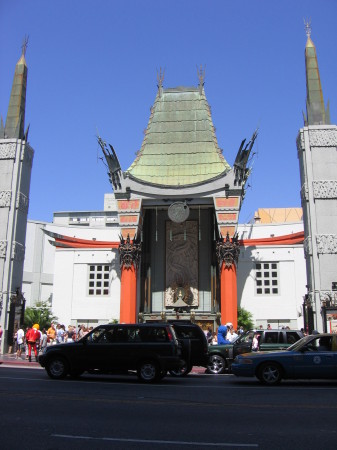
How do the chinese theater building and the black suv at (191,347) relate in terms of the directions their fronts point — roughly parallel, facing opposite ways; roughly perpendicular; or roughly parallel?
roughly perpendicular

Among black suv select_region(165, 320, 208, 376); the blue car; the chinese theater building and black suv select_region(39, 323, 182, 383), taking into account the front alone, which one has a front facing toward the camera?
the chinese theater building

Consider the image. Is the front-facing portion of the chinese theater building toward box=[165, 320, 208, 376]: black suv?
yes

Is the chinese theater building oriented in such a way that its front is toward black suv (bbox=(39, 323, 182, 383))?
yes

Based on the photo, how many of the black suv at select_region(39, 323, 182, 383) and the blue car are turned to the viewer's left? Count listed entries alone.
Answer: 2

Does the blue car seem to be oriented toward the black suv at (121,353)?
yes

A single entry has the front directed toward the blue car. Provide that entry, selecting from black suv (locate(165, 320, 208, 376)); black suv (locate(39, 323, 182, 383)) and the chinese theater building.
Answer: the chinese theater building

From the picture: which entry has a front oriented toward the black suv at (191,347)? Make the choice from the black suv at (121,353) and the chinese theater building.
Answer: the chinese theater building

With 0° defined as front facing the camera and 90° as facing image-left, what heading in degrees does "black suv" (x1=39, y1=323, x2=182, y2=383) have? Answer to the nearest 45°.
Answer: approximately 90°

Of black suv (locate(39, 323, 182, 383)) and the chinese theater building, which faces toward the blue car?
the chinese theater building

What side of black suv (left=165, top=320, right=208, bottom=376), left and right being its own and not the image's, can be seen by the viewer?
left

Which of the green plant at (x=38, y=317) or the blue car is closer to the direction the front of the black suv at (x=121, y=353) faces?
the green plant

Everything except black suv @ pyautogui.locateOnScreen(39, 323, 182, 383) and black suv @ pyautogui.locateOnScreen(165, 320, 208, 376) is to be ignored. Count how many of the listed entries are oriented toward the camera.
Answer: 0

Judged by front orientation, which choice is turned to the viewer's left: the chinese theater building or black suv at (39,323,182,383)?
the black suv

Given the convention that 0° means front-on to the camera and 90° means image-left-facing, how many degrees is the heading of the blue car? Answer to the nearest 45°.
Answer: approximately 90°
